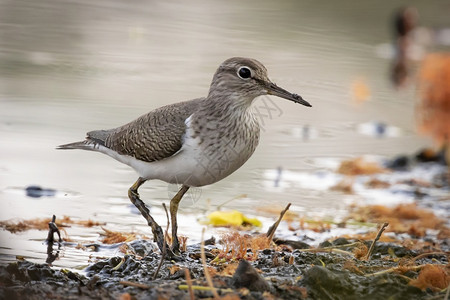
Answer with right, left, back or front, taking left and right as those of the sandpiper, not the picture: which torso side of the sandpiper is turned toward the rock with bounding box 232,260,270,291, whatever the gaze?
right

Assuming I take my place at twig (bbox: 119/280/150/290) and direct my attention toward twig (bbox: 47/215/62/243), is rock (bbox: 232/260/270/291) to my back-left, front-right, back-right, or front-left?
back-right

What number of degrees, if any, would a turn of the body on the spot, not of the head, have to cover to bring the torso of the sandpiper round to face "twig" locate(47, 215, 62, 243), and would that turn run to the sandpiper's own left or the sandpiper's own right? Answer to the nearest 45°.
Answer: approximately 180°

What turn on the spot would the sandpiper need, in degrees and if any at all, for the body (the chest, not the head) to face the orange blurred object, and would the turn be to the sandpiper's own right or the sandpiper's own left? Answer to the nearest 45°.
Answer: approximately 45° to the sandpiper's own left

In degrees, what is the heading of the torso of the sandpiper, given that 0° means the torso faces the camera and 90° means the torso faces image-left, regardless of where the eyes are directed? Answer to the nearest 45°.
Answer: approximately 270°

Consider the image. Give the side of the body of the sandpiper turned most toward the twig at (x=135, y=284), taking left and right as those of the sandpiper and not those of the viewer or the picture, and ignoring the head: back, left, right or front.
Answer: right
